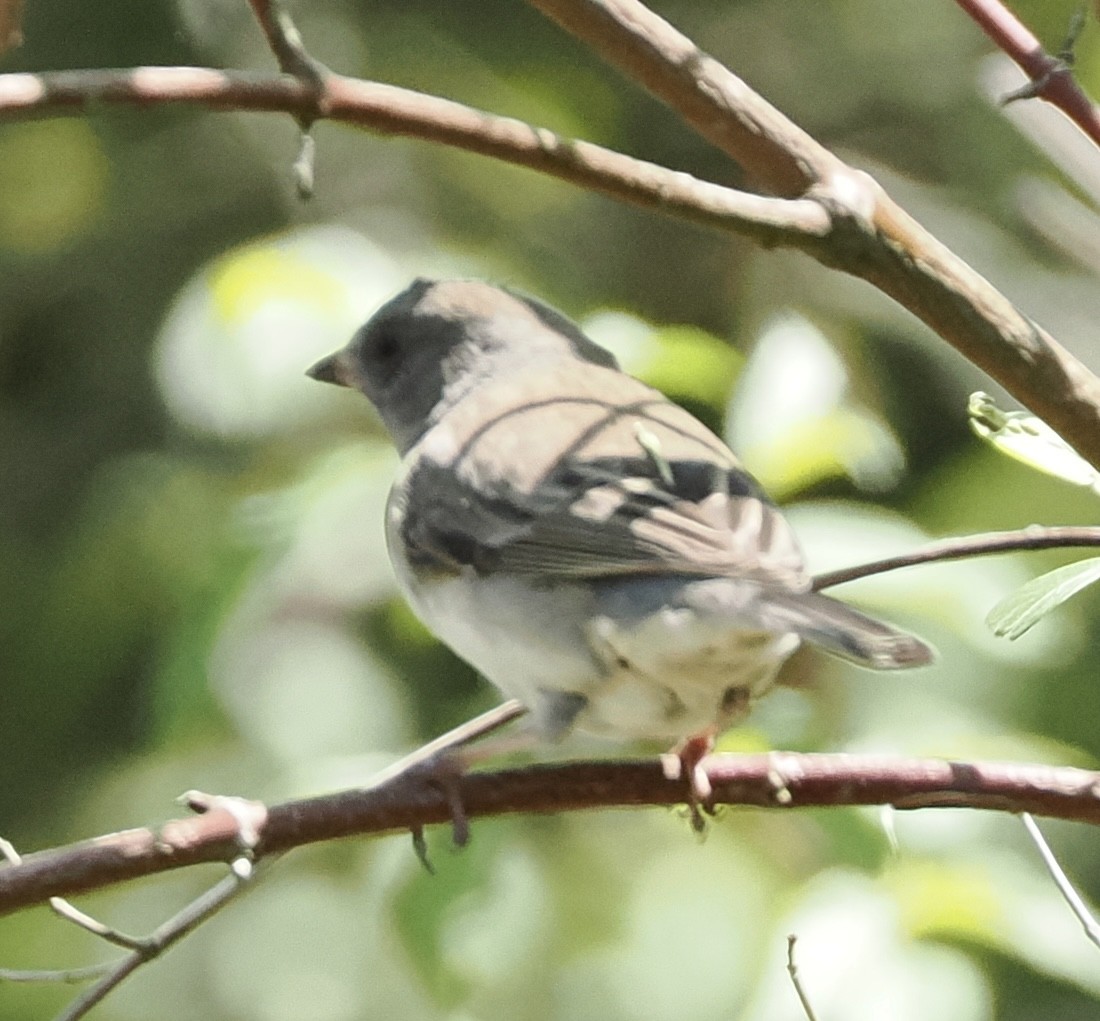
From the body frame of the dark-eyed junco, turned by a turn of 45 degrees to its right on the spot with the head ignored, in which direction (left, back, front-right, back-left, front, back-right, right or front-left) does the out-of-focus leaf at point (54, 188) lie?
front-left

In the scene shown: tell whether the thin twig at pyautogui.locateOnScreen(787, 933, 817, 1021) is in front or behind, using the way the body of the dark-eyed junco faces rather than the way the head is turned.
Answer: behind

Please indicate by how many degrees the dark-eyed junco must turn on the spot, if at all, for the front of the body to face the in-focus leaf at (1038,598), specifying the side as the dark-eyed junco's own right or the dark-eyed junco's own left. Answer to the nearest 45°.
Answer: approximately 180°

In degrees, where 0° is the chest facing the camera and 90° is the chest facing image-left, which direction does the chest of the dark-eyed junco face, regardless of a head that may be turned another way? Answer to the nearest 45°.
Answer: approximately 135°
